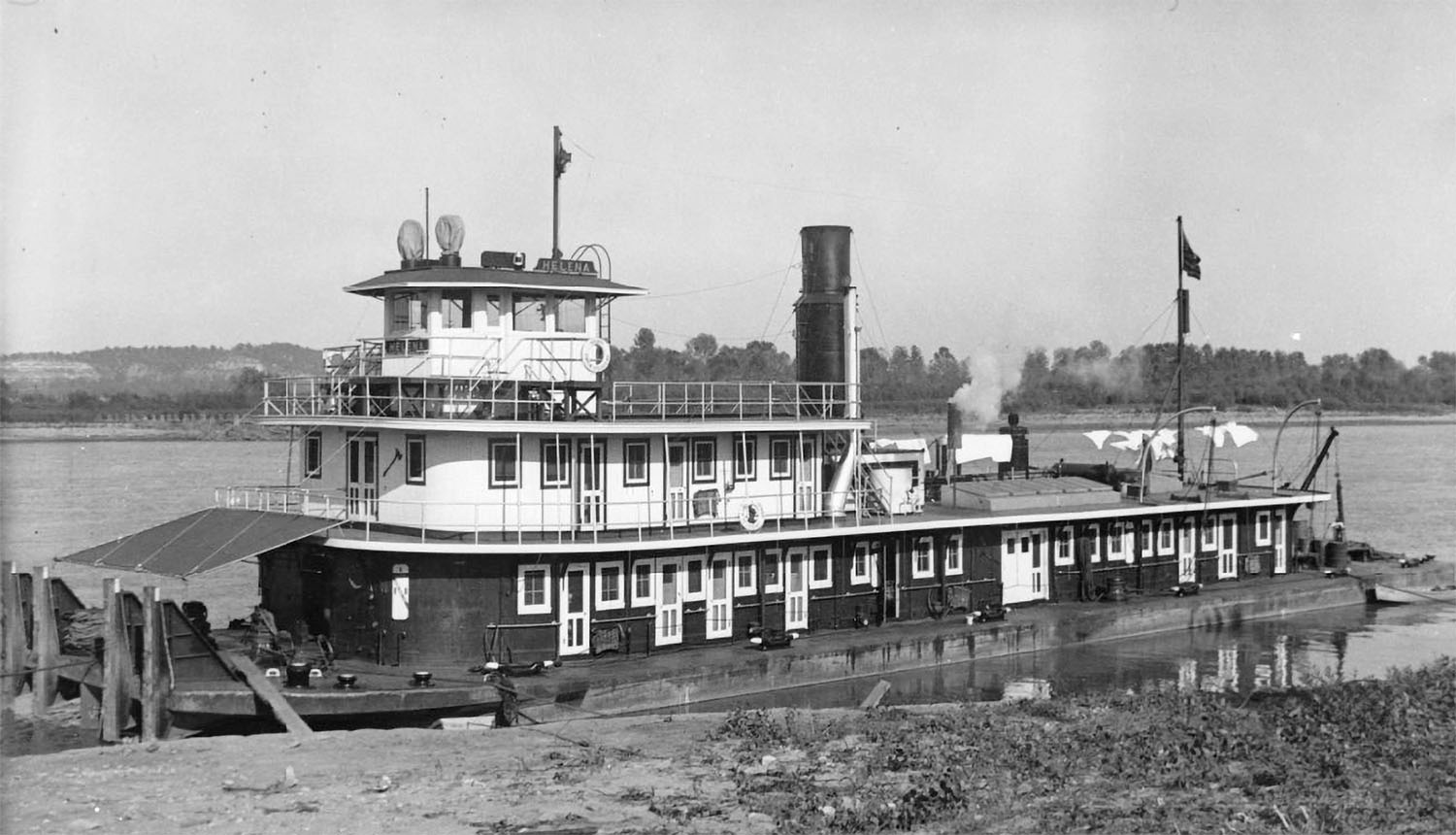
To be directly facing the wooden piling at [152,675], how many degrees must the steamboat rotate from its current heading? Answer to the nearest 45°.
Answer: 0° — it already faces it

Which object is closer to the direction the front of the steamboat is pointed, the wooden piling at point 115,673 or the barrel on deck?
the wooden piling

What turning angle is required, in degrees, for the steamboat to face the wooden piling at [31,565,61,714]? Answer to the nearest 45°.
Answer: approximately 45° to its right

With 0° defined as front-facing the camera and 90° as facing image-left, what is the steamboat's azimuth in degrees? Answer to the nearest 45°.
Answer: approximately 45°

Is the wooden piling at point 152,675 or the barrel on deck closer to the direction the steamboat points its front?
the wooden piling

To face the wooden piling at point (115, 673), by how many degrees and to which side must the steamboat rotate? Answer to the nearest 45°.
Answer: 0° — it already faces it
